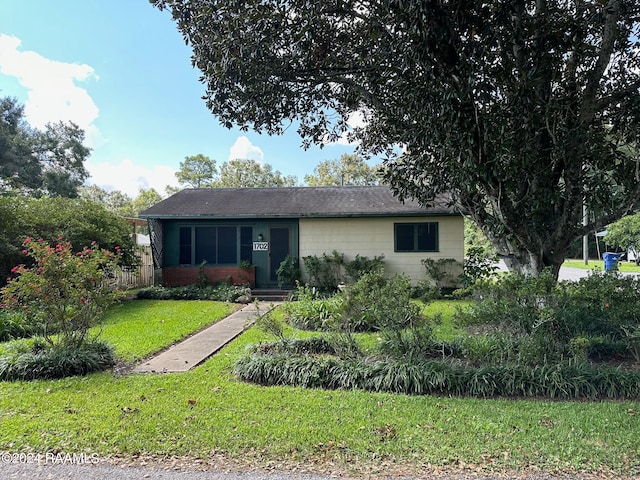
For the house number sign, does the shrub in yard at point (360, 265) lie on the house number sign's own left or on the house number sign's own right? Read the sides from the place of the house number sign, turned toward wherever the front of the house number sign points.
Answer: on the house number sign's own left

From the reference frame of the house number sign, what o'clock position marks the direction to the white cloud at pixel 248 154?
The white cloud is roughly at 6 o'clock from the house number sign.

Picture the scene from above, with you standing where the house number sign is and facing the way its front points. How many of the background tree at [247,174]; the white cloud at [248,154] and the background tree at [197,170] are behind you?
3

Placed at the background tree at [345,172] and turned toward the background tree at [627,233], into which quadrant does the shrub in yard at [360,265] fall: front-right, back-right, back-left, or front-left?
front-right

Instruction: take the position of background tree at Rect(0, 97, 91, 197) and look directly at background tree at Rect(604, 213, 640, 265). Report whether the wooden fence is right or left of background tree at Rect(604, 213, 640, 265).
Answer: right

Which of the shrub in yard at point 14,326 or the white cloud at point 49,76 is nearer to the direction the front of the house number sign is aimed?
the shrub in yard

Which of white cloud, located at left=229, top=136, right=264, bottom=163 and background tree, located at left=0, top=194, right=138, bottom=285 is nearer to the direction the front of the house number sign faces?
the background tree

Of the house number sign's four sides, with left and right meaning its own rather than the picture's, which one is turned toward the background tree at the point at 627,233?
left

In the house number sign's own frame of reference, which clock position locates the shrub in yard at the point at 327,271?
The shrub in yard is roughly at 10 o'clock from the house number sign.

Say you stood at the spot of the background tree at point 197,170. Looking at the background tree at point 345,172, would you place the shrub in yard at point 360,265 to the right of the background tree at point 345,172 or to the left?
right

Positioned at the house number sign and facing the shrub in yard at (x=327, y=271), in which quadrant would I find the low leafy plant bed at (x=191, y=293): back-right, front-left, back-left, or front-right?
back-right

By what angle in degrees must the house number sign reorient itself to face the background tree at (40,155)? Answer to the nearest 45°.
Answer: approximately 135° to its right

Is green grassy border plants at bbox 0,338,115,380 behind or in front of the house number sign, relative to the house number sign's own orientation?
in front

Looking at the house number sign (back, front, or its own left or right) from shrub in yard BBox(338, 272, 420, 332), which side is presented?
front

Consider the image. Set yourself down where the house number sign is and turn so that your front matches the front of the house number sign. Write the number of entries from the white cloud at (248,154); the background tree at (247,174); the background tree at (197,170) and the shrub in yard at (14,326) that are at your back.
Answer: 3

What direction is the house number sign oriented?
toward the camera
